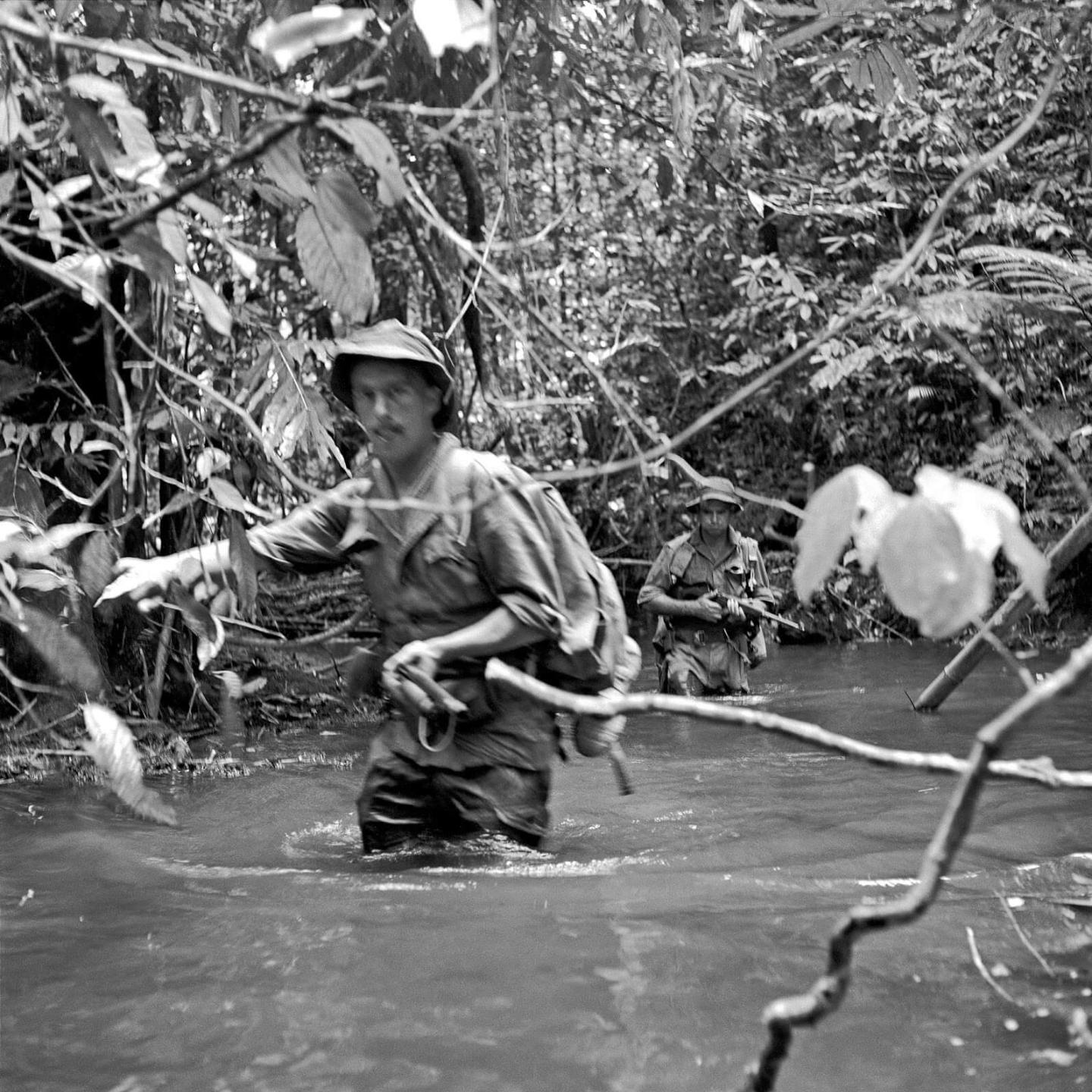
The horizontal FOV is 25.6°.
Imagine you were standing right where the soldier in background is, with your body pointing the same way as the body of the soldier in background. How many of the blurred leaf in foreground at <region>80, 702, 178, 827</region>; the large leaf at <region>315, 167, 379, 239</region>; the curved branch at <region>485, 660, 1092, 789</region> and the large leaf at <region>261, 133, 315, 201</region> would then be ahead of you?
4

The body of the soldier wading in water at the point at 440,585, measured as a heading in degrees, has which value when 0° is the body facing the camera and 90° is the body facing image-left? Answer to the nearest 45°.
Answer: approximately 45°

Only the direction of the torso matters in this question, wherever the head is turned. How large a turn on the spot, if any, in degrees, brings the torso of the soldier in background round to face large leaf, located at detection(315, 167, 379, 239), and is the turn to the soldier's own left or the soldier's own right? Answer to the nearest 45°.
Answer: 0° — they already face it

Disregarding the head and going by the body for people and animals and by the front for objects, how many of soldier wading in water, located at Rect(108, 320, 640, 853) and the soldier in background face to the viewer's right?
0

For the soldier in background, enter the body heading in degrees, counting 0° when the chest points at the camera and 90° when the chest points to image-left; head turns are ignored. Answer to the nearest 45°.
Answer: approximately 0°

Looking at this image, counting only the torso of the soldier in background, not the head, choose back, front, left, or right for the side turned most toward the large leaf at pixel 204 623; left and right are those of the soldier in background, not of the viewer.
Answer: front

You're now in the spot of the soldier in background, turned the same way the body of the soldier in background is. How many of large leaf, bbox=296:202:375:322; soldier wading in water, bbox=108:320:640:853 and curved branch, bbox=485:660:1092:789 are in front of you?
3

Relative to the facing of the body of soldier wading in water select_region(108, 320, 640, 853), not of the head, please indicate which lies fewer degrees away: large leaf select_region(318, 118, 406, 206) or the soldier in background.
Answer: the large leaf
